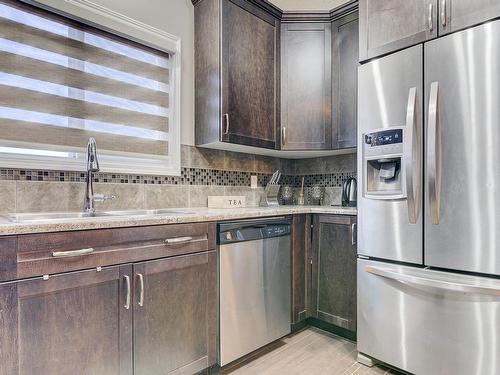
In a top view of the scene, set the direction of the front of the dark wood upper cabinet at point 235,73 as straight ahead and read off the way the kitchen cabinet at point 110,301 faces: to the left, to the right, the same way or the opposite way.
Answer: the same way

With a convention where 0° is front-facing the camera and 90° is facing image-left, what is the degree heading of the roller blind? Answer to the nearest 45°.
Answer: approximately 315°

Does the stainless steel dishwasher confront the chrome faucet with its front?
no

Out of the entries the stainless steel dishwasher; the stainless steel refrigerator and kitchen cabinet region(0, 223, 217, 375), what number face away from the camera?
0

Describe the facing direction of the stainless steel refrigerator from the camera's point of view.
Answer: facing the viewer and to the left of the viewer

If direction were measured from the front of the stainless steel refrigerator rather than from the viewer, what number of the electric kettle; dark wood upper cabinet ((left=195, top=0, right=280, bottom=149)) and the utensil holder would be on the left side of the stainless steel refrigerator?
0

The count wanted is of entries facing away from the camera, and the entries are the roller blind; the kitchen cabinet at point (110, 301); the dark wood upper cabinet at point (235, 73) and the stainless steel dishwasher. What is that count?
0

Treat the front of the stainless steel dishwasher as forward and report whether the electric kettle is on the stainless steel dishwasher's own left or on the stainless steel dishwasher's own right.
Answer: on the stainless steel dishwasher's own left

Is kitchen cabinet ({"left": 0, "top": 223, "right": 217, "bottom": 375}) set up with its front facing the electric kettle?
no

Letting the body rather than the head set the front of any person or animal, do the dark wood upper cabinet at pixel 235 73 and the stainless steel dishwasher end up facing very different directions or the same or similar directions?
same or similar directions

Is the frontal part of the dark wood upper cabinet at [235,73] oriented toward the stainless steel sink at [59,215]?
no

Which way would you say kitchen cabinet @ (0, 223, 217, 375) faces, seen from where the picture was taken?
facing the viewer and to the right of the viewer

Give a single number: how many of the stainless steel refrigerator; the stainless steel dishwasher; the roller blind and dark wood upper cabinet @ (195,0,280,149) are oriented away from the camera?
0

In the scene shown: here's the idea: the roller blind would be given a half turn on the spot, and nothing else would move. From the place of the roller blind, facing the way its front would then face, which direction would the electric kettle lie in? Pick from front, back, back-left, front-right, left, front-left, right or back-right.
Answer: back-right
